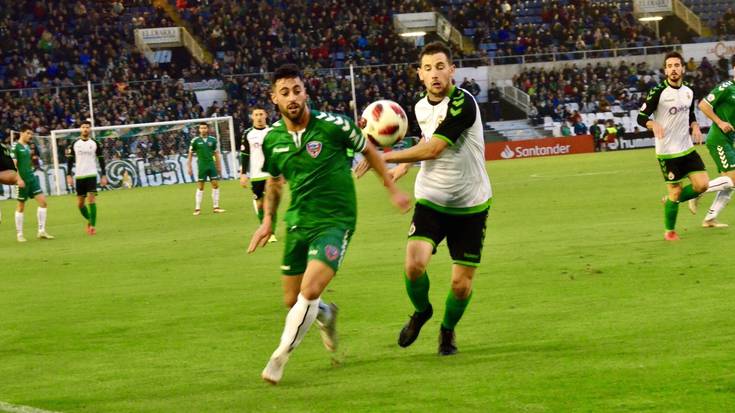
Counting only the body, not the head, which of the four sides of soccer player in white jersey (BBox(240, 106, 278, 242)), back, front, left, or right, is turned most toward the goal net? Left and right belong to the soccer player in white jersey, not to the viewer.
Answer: back

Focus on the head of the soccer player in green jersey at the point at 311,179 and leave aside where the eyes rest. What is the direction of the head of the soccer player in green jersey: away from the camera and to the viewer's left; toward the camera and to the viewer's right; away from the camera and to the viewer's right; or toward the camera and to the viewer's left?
toward the camera and to the viewer's right

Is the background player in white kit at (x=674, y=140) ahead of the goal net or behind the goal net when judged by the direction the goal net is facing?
ahead

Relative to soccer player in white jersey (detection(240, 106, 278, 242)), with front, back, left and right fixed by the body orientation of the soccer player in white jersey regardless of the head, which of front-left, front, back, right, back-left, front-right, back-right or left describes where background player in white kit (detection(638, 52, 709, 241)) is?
front-left

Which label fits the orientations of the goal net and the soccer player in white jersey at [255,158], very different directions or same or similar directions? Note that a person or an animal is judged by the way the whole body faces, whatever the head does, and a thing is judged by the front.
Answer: same or similar directions

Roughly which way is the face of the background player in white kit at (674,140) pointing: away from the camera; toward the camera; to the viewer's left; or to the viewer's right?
toward the camera

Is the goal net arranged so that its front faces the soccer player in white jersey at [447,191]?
yes

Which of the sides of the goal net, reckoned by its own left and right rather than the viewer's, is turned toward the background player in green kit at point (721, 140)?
front

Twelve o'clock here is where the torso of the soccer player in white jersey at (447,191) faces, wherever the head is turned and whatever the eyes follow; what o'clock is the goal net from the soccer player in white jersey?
The goal net is roughly at 4 o'clock from the soccer player in white jersey.

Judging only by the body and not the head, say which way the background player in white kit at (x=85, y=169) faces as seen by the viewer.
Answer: toward the camera

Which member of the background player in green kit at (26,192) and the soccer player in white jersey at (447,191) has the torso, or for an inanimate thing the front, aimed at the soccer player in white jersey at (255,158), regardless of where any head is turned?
the background player in green kit

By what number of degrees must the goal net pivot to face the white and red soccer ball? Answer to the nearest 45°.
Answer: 0° — it already faces it

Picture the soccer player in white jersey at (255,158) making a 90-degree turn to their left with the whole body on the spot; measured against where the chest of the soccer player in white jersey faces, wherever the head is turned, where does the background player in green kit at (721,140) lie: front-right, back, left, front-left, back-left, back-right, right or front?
front-right

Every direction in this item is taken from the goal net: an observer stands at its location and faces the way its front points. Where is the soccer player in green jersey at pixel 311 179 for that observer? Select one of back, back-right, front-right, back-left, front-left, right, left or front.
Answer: front

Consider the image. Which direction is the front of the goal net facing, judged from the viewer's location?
facing the viewer

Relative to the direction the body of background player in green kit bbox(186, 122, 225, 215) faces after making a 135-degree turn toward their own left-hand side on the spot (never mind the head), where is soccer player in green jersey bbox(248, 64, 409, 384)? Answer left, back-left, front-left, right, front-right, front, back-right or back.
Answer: back-right

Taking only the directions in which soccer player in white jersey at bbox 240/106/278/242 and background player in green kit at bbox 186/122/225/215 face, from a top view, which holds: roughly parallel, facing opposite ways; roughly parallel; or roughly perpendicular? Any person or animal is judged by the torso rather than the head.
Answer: roughly parallel

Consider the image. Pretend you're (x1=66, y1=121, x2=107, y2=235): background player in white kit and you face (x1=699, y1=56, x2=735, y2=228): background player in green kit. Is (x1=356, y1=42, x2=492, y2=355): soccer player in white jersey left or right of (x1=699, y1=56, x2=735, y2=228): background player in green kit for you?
right

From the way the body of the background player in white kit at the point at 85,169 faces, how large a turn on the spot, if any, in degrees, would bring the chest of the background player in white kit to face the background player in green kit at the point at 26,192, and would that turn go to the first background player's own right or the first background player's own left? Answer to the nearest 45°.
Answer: approximately 45° to the first background player's own right

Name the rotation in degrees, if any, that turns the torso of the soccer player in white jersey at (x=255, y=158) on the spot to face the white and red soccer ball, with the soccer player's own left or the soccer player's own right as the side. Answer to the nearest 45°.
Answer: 0° — they already face it

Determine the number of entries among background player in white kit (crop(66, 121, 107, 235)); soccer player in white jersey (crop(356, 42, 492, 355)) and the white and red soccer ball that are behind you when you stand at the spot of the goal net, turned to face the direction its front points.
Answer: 0
